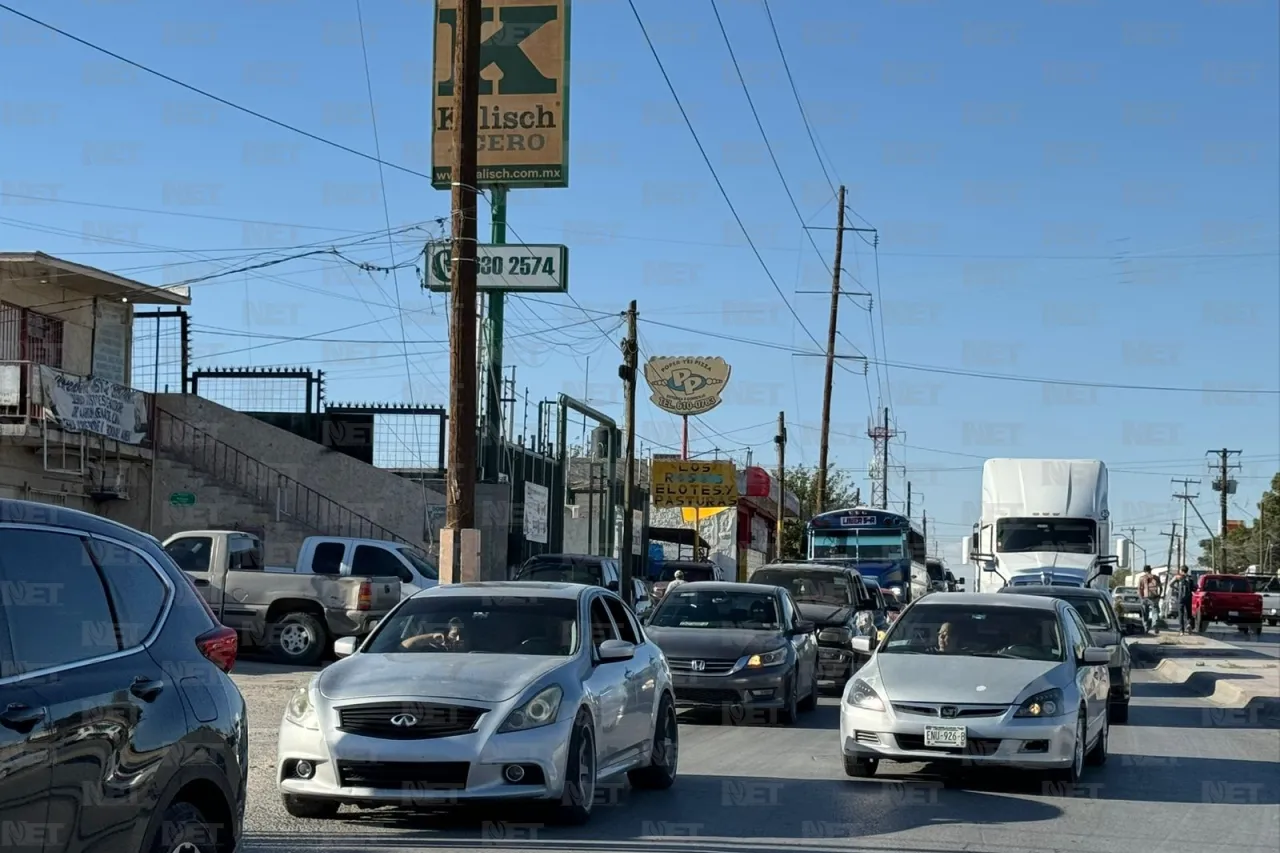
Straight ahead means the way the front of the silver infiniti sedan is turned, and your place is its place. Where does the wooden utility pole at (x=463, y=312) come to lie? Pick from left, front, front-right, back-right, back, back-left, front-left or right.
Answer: back-right

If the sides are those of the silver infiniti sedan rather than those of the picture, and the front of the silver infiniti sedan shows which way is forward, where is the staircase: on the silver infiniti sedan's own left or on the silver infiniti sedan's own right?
on the silver infiniti sedan's own right

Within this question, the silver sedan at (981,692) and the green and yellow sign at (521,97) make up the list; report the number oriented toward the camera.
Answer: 2

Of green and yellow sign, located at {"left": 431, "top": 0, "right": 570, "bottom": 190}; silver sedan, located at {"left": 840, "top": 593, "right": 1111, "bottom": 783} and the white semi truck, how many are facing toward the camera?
3

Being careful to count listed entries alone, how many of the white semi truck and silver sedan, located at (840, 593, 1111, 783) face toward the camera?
2

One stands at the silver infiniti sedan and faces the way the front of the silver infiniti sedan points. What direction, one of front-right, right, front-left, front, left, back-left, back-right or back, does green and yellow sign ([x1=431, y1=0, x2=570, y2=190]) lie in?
back-right

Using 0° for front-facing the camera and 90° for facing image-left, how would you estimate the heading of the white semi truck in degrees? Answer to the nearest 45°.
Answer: approximately 0°

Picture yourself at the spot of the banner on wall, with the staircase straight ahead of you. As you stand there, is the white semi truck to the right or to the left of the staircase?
right

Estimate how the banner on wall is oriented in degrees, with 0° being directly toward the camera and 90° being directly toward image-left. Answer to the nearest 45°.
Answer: approximately 315°
